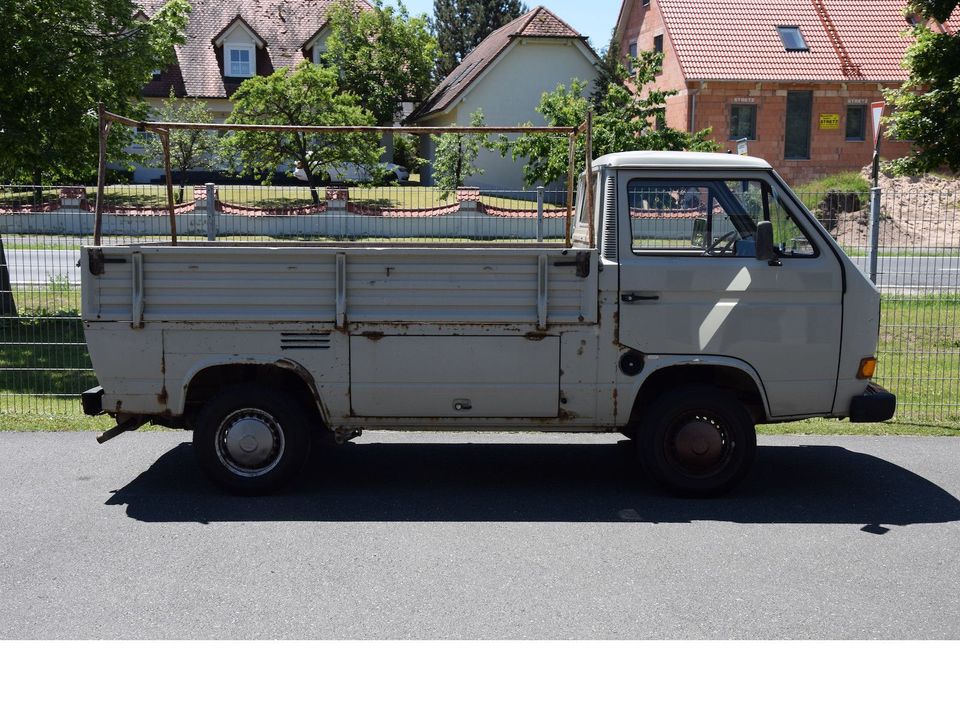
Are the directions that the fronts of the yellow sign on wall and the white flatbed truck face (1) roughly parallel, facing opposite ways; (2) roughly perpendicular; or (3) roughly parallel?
roughly perpendicular

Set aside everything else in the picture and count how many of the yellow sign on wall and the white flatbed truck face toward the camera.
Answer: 1

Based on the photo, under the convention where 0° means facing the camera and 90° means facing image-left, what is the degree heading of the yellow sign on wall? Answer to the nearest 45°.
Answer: approximately 0°

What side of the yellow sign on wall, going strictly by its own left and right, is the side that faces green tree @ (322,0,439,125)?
right

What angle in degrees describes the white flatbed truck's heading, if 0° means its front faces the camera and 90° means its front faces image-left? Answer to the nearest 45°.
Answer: approximately 270°

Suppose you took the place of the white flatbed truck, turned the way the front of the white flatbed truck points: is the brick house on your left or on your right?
on your left

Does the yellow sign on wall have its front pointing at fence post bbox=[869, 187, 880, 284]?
yes

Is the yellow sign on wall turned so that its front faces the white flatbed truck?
yes

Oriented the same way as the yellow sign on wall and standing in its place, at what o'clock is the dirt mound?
The dirt mound is roughly at 12 o'clock from the yellow sign on wall.

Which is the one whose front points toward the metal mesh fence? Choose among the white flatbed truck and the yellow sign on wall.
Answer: the yellow sign on wall
